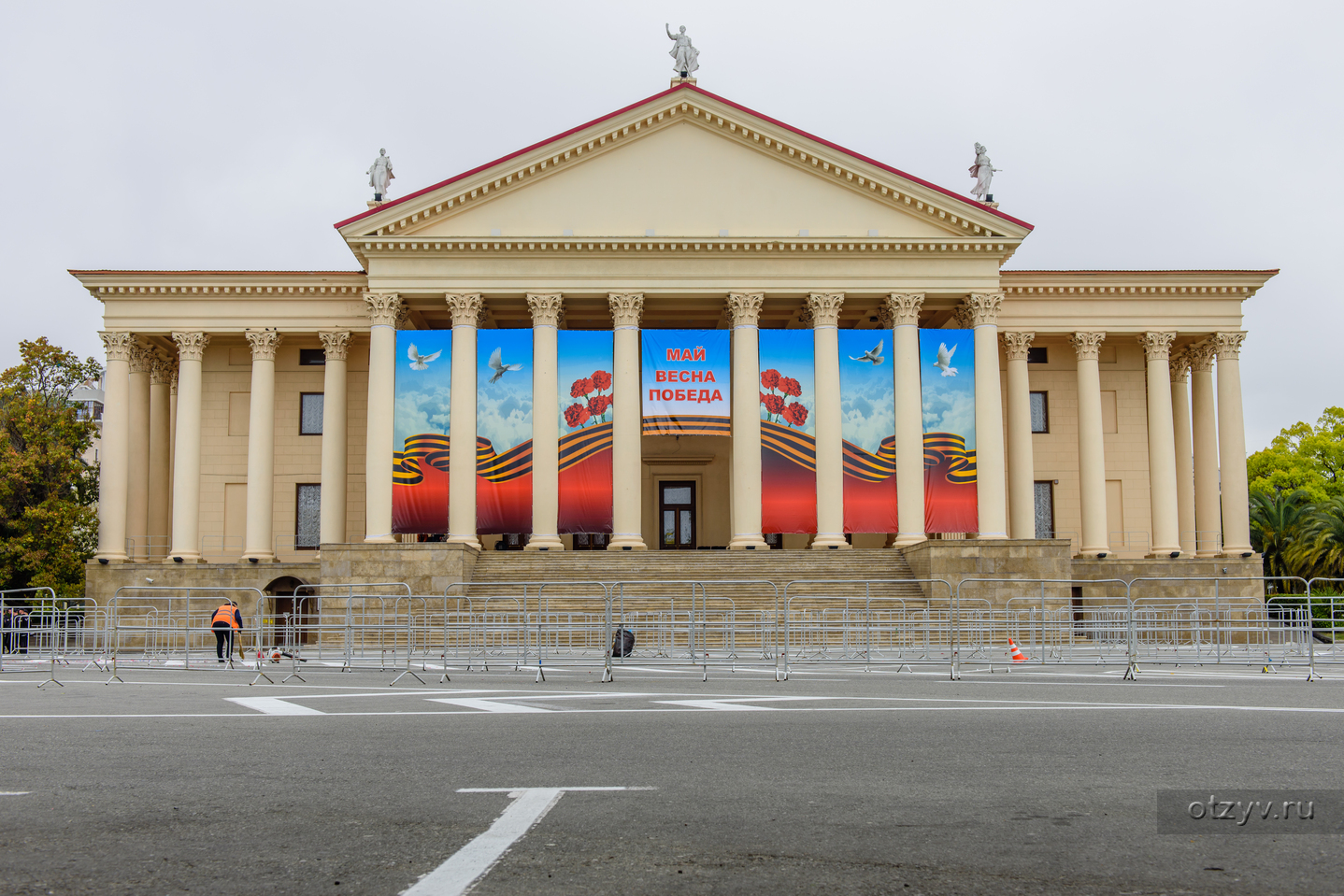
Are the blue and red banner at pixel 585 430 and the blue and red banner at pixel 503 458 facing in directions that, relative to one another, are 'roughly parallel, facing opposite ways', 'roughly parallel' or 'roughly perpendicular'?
roughly parallel

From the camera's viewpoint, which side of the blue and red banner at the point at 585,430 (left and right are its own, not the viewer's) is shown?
front

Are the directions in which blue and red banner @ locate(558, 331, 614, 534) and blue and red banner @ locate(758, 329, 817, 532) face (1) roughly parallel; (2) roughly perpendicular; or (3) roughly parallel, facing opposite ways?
roughly parallel

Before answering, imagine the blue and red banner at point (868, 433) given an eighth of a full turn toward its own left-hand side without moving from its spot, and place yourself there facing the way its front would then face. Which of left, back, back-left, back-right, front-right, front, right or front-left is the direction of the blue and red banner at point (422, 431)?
back-right

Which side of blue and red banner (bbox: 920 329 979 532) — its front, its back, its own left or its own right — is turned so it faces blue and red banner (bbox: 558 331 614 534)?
right

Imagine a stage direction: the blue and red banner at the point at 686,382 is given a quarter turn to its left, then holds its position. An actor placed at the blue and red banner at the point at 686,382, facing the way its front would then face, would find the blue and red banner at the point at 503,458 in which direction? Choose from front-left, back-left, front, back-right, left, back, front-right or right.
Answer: back

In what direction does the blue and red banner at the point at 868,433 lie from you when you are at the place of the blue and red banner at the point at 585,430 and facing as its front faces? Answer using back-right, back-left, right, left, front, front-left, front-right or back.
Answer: left

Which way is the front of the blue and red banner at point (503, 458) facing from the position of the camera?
facing the viewer

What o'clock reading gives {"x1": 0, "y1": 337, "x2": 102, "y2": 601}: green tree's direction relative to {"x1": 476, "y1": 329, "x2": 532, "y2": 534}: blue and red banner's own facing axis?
The green tree is roughly at 4 o'clock from the blue and red banner.

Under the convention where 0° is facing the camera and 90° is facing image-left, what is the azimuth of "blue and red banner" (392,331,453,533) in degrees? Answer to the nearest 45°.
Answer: approximately 0°

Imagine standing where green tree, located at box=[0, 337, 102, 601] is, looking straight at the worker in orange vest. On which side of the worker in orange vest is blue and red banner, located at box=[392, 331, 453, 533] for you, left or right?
left

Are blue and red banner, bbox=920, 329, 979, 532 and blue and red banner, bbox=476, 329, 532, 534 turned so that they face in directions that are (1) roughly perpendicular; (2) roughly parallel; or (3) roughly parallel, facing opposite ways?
roughly parallel

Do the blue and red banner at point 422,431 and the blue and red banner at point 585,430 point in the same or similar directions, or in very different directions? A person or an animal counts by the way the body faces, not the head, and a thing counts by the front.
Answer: same or similar directions
